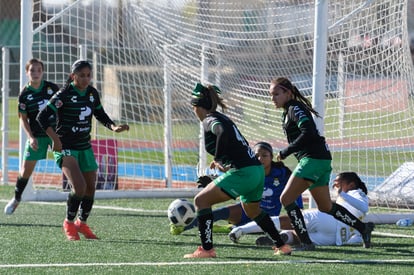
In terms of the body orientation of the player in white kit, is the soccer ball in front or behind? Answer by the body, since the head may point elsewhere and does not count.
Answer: in front

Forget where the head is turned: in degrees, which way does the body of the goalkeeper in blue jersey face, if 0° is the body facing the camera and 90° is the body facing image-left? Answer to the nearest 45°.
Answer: approximately 45°

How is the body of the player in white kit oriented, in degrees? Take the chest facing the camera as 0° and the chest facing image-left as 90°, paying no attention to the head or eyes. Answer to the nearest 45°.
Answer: approximately 90°

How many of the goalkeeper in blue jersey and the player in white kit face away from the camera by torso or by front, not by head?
0

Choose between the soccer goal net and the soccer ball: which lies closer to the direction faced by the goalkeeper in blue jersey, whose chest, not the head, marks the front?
the soccer ball

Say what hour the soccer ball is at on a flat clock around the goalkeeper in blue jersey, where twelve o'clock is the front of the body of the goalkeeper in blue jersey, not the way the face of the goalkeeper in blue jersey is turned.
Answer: The soccer ball is roughly at 1 o'clock from the goalkeeper in blue jersey.
